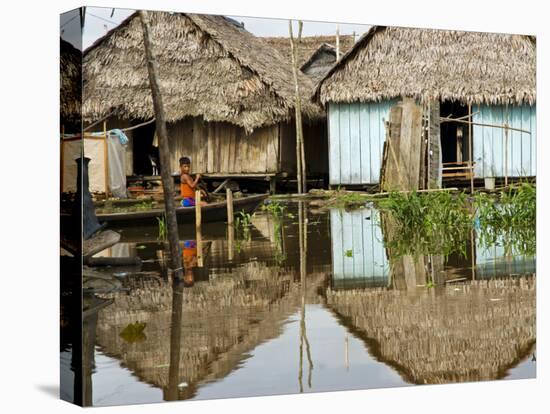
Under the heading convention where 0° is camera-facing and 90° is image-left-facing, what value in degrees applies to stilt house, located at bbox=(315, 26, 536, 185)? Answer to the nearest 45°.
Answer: approximately 0°

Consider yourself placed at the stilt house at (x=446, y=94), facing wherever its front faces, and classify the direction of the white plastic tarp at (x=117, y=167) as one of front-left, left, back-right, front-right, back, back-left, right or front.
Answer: front-right

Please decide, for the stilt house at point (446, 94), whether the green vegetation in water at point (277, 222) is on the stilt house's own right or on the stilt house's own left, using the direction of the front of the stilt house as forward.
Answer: on the stilt house's own right

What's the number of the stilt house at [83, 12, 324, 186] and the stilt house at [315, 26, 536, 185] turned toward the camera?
2

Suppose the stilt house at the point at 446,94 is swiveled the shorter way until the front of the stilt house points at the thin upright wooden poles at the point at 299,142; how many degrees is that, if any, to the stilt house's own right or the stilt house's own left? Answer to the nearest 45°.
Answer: approximately 90° to the stilt house's own right

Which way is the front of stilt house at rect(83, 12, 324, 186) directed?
toward the camera
